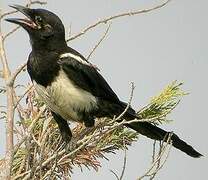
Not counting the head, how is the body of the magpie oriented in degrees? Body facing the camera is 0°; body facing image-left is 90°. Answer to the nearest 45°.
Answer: approximately 90°
